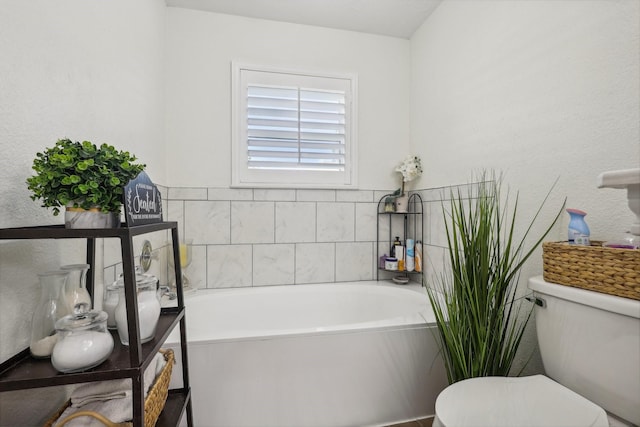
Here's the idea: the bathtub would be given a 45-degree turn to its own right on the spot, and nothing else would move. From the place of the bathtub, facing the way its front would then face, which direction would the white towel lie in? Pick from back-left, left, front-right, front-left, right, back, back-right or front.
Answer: front

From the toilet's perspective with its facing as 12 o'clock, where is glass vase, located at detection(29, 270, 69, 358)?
The glass vase is roughly at 12 o'clock from the toilet.

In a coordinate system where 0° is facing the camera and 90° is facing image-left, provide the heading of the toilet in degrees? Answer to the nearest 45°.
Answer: approximately 45°

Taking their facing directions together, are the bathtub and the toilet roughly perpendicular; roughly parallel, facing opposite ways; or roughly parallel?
roughly perpendicular

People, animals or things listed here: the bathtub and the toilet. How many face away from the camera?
0

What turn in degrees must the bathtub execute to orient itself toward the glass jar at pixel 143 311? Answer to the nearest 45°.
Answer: approximately 45° to its right

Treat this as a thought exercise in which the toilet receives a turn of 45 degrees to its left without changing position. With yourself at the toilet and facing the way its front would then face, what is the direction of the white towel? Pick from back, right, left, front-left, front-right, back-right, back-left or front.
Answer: front-right

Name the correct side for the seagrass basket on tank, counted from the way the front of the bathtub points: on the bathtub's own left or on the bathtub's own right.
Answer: on the bathtub's own left

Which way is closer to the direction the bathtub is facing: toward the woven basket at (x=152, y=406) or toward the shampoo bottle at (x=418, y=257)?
the woven basket

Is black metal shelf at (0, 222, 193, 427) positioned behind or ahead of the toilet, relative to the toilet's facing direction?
ahead

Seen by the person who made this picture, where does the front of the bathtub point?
facing the viewer

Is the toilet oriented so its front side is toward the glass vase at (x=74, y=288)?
yes

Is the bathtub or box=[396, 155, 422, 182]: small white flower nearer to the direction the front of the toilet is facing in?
the bathtub
